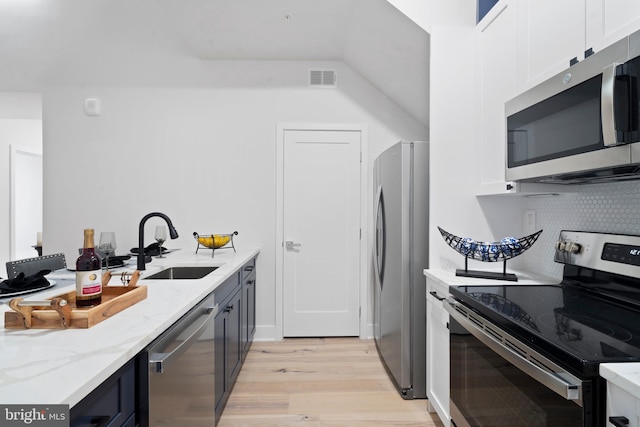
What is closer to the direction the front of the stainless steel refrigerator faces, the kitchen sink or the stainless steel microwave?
the kitchen sink

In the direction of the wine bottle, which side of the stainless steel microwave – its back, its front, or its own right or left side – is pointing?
front

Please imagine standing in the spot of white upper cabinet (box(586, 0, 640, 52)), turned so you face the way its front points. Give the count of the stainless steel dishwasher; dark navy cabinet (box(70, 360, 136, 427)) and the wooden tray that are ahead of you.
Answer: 3

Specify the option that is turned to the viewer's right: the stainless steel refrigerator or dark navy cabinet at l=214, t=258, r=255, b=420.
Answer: the dark navy cabinet

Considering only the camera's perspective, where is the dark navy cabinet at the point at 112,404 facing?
facing the viewer and to the right of the viewer

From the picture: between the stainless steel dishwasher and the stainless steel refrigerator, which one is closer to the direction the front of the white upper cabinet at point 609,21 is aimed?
the stainless steel dishwasher

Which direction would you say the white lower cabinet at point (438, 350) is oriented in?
to the viewer's left

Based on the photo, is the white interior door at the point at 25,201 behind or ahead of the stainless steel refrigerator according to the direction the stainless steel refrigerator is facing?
ahead

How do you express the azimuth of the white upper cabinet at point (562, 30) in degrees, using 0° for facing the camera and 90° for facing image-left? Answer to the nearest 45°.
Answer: approximately 45°

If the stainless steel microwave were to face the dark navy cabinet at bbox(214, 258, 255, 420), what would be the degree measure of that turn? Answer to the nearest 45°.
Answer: approximately 45° to its right

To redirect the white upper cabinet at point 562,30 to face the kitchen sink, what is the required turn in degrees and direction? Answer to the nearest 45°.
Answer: approximately 45° to its right

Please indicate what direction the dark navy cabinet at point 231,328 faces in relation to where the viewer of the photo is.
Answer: facing to the right of the viewer

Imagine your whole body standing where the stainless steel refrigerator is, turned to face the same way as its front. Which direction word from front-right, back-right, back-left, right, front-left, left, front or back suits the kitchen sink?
front

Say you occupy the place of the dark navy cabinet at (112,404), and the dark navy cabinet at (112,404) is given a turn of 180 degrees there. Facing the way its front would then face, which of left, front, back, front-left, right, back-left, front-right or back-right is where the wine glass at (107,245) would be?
front-right
